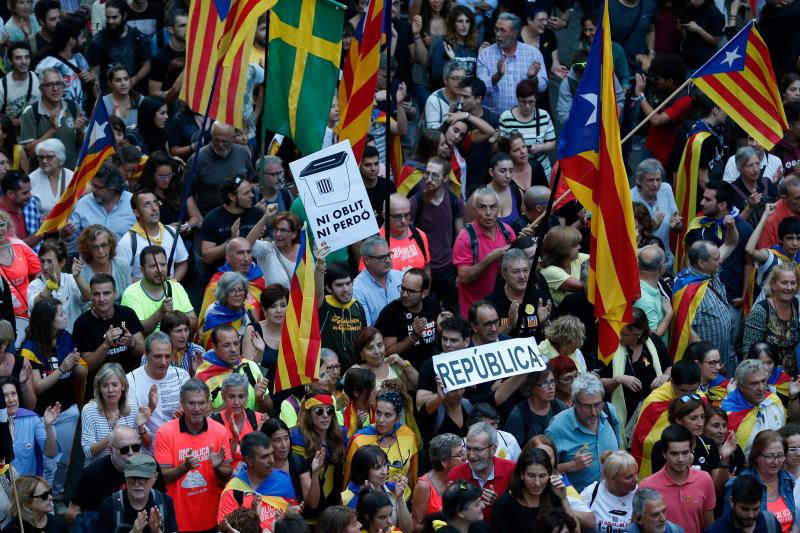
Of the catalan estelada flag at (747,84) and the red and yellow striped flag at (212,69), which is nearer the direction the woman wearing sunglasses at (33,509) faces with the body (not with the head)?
the catalan estelada flag

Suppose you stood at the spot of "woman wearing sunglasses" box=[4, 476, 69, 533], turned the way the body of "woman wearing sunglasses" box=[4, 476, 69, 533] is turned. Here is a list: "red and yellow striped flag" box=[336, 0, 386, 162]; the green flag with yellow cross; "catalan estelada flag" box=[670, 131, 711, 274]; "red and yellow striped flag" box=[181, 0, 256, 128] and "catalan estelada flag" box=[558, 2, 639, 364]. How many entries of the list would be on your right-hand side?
0

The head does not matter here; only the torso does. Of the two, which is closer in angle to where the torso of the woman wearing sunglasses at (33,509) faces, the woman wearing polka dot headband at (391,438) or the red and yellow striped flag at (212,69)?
the woman wearing polka dot headband

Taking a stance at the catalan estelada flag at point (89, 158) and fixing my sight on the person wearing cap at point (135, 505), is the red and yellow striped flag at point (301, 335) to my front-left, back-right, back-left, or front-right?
front-left

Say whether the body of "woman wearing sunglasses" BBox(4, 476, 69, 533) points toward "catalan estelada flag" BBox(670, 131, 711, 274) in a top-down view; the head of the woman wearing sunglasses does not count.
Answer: no

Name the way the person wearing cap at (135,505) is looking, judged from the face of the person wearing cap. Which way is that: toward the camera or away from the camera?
toward the camera

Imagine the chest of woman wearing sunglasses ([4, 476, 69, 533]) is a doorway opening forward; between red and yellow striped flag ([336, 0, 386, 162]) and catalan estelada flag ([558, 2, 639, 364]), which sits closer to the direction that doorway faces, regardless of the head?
the catalan estelada flag

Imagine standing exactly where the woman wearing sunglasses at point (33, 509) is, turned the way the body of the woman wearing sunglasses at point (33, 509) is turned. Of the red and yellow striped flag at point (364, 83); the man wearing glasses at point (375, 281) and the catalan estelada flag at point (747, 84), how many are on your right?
0

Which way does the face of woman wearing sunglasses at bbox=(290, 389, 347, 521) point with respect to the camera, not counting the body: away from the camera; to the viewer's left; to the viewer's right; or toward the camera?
toward the camera

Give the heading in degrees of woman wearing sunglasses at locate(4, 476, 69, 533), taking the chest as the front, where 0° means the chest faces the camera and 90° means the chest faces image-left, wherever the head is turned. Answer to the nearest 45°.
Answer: approximately 315°

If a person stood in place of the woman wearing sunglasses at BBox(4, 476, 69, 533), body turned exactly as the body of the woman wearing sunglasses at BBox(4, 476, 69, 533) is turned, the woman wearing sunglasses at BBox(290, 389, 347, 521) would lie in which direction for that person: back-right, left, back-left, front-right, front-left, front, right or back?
front-left

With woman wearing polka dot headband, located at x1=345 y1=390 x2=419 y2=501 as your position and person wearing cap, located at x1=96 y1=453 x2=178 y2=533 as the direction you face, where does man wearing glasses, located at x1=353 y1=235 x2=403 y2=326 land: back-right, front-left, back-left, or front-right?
back-right

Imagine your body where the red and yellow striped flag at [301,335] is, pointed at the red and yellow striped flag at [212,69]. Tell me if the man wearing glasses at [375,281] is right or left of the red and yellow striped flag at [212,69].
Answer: right

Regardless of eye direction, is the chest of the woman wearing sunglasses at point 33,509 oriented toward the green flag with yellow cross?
no
